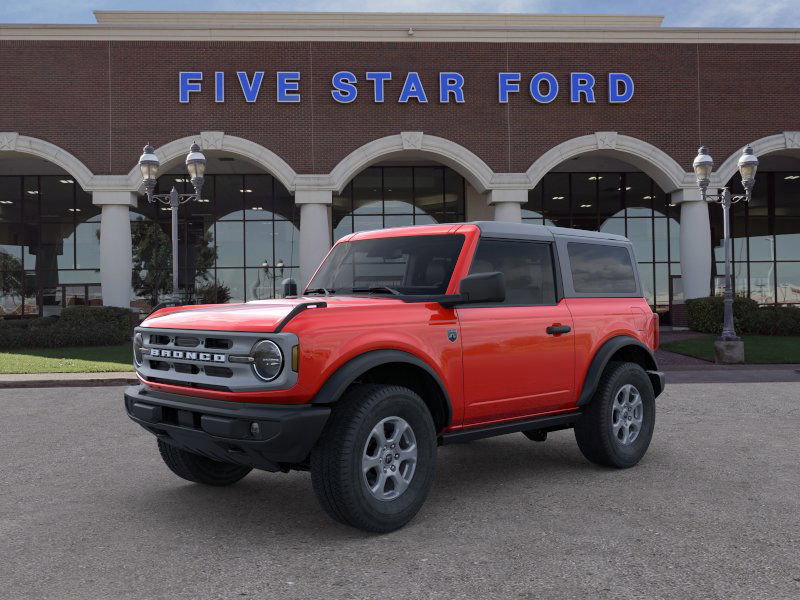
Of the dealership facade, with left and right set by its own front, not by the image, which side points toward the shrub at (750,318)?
left

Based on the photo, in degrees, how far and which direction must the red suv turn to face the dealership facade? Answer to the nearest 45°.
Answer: approximately 135° to its right

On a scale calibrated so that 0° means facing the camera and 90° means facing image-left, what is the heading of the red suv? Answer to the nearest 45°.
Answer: approximately 45°

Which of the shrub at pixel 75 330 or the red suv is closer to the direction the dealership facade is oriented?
the red suv

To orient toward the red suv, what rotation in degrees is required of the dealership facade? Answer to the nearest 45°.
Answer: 0° — it already faces it

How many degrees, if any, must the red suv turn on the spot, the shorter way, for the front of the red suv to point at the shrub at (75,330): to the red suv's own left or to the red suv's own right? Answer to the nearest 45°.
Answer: approximately 90° to the red suv's own right

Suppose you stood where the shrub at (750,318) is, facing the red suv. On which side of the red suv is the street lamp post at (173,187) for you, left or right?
right

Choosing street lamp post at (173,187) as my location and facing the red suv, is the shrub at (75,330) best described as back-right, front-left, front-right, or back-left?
back-right

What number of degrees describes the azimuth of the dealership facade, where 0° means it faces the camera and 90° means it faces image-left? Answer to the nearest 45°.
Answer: approximately 0°
